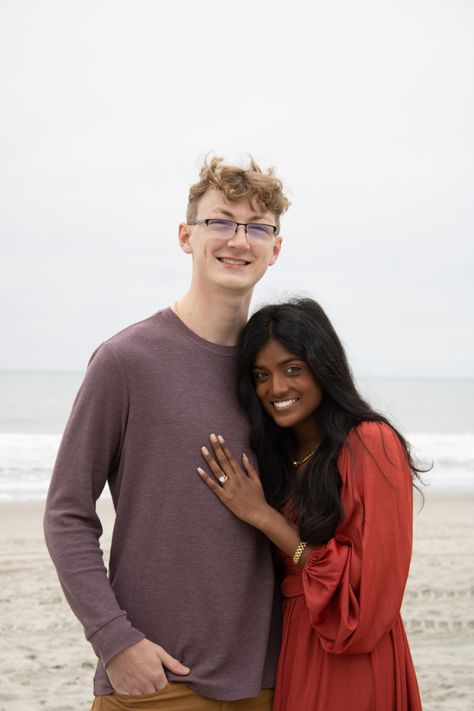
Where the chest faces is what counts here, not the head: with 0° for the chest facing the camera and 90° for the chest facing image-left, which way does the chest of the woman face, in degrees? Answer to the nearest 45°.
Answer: approximately 45°

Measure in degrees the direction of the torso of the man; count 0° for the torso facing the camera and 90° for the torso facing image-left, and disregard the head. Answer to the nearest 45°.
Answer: approximately 315°

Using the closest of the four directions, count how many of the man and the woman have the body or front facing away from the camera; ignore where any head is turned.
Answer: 0
